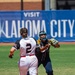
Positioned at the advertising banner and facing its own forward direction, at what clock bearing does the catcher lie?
The catcher is roughly at 12 o'clock from the advertising banner.

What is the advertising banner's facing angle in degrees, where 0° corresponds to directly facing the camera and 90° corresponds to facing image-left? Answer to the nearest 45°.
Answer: approximately 0°
